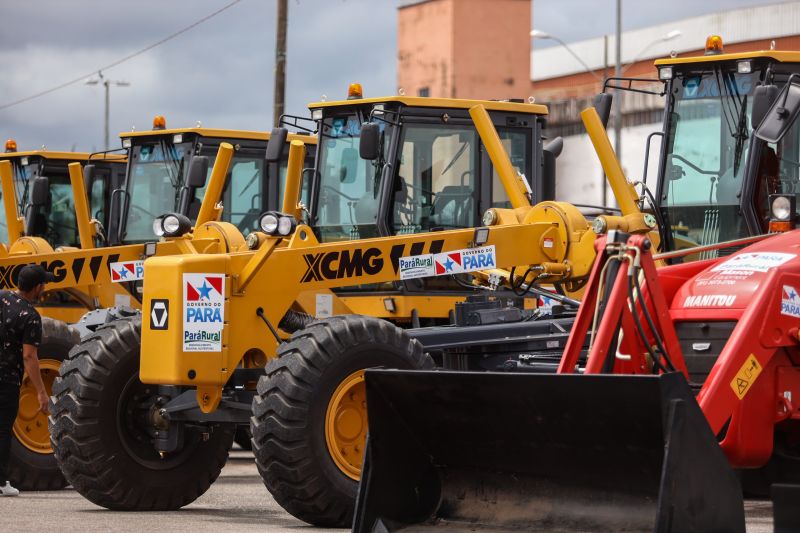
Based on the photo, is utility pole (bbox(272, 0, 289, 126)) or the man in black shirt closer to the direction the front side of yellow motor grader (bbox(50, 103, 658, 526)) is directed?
the man in black shirt

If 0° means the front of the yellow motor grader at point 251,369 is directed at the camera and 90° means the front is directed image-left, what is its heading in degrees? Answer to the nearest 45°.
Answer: approximately 45°

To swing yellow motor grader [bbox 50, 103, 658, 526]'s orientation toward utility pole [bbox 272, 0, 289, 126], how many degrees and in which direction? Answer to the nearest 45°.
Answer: approximately 135° to its right

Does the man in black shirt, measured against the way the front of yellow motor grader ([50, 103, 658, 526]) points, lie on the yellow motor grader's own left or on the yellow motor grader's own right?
on the yellow motor grader's own right
